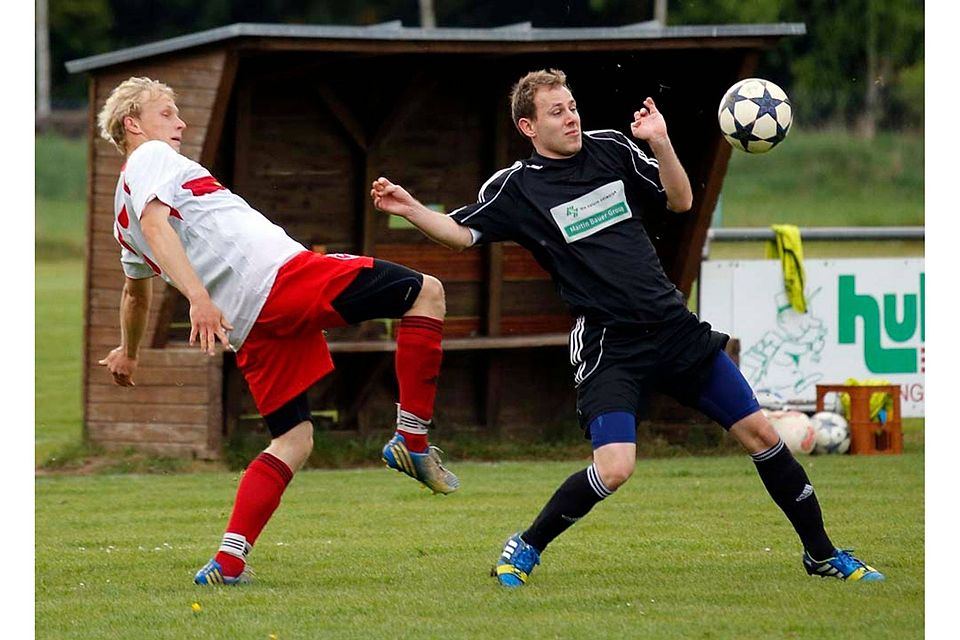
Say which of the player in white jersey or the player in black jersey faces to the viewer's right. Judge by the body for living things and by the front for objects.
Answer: the player in white jersey

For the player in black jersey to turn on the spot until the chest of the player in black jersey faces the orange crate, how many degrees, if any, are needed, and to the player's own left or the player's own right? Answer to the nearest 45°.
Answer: approximately 180°

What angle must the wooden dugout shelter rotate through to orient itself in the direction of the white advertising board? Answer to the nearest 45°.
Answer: approximately 45° to its left

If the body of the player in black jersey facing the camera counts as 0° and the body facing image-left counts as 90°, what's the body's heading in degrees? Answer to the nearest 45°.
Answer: approximately 0°

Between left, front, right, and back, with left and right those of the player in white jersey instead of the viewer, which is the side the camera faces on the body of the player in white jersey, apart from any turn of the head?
right

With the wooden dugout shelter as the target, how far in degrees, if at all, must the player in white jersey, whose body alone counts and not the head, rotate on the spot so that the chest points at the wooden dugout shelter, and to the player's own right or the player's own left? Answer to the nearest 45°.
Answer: approximately 90° to the player's own left

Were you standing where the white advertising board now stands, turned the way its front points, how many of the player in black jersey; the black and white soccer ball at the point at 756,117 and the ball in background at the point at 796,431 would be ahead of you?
3

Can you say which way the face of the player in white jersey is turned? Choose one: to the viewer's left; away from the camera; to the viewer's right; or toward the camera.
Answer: to the viewer's right

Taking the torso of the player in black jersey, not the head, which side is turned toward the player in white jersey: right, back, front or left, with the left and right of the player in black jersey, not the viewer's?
right

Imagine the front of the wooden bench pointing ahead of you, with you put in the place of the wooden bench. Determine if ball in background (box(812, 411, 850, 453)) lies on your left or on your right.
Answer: on your left
